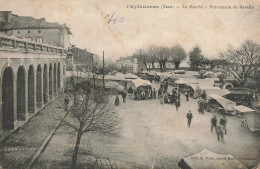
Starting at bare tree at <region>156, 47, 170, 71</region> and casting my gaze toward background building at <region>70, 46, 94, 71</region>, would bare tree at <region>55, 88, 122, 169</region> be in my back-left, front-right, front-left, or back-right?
front-left
